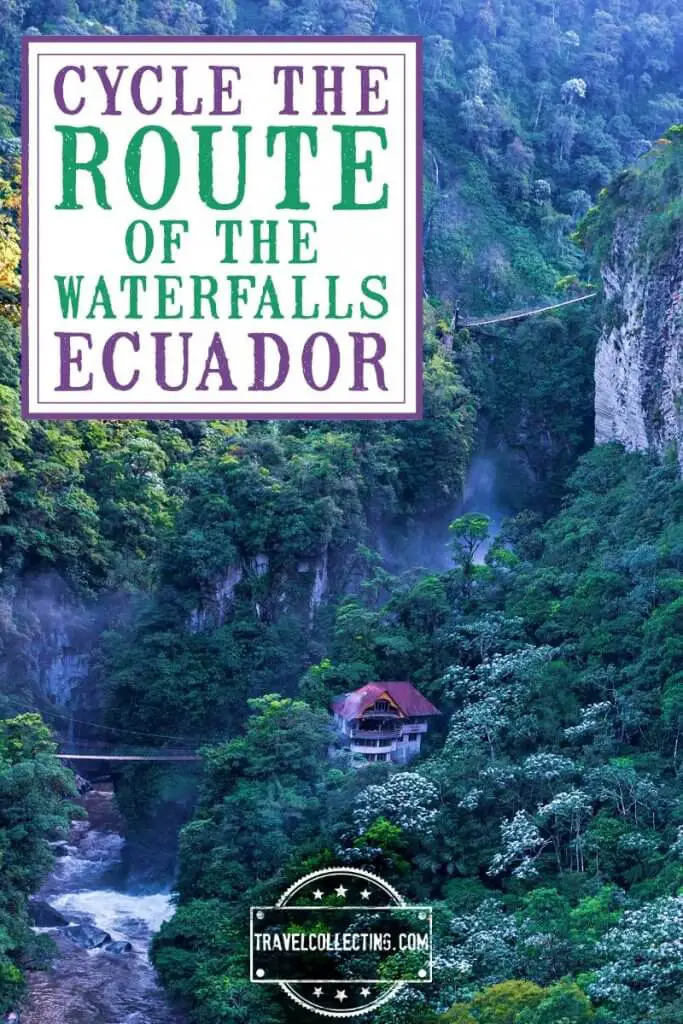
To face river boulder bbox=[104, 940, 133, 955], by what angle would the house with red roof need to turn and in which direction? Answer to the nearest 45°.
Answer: approximately 90° to its right

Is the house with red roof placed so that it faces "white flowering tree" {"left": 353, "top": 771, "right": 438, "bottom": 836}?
yes

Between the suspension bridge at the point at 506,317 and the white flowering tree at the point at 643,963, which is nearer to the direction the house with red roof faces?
the white flowering tree

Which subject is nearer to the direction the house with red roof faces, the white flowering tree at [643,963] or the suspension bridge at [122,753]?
the white flowering tree

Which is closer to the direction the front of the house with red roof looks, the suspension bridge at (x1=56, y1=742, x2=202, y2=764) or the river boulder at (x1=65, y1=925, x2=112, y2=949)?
the river boulder

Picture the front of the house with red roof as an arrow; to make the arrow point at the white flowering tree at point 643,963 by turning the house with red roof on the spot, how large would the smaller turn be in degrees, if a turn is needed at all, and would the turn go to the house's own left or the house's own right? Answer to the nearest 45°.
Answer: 0° — it already faces it

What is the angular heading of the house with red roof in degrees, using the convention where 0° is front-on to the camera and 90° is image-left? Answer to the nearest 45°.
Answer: approximately 0°

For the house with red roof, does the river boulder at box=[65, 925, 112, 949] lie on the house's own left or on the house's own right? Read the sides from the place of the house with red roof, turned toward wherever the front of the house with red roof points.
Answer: on the house's own right

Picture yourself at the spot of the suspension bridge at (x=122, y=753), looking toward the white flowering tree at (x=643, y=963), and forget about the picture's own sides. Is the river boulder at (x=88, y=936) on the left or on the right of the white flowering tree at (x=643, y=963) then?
right

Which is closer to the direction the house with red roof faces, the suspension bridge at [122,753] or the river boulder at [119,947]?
the river boulder

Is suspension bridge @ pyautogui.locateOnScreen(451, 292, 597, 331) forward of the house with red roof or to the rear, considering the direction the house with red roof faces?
to the rear

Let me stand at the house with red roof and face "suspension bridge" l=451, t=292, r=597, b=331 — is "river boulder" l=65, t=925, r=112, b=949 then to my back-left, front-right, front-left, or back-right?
back-left

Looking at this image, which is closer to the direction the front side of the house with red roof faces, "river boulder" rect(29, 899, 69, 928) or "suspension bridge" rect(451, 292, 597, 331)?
the river boulder

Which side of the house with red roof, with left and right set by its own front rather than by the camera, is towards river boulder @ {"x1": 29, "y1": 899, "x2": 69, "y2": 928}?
right
